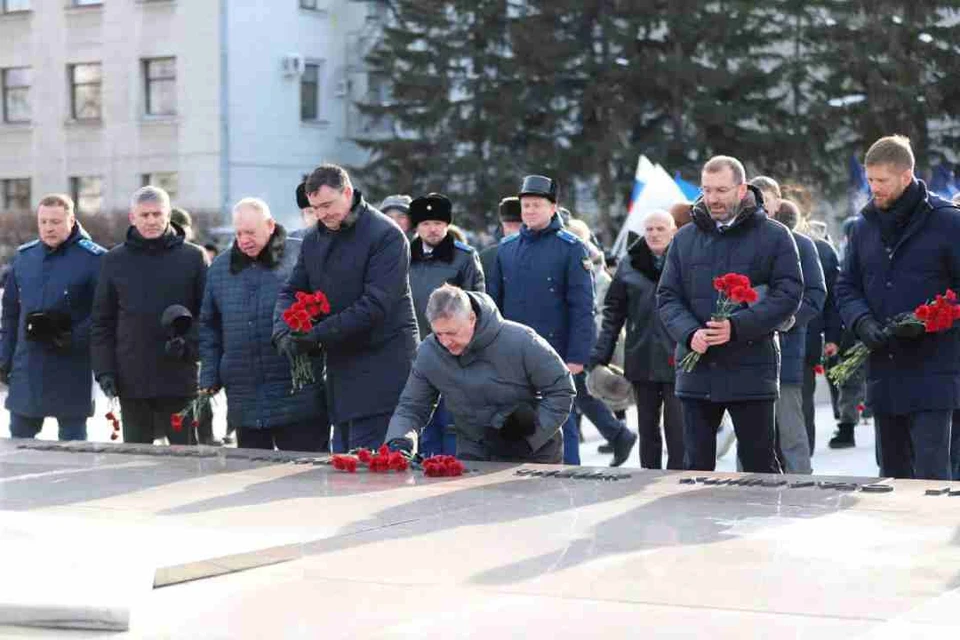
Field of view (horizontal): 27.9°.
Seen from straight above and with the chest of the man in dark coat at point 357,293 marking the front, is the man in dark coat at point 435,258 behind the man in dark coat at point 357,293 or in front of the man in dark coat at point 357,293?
behind

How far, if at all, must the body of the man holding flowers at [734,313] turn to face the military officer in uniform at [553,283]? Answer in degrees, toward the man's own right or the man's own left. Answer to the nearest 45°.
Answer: approximately 135° to the man's own right

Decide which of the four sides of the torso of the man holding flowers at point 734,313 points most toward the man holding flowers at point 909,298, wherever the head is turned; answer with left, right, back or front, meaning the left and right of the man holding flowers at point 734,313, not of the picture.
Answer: left

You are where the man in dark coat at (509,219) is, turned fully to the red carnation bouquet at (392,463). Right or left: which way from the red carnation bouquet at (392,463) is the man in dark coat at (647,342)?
left

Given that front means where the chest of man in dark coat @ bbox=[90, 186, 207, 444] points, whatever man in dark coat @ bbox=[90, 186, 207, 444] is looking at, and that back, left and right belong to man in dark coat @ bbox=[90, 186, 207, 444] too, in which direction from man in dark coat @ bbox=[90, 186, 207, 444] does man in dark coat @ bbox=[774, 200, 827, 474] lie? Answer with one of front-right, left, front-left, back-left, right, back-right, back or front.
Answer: left

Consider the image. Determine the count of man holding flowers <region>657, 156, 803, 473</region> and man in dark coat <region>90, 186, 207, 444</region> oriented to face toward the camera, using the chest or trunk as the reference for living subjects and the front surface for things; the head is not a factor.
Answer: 2

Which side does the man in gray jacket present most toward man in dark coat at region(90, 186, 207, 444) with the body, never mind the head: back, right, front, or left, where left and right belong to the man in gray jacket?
right

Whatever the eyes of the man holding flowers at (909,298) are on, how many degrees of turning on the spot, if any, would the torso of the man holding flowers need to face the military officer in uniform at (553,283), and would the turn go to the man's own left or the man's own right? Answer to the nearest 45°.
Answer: approximately 90° to the man's own right
